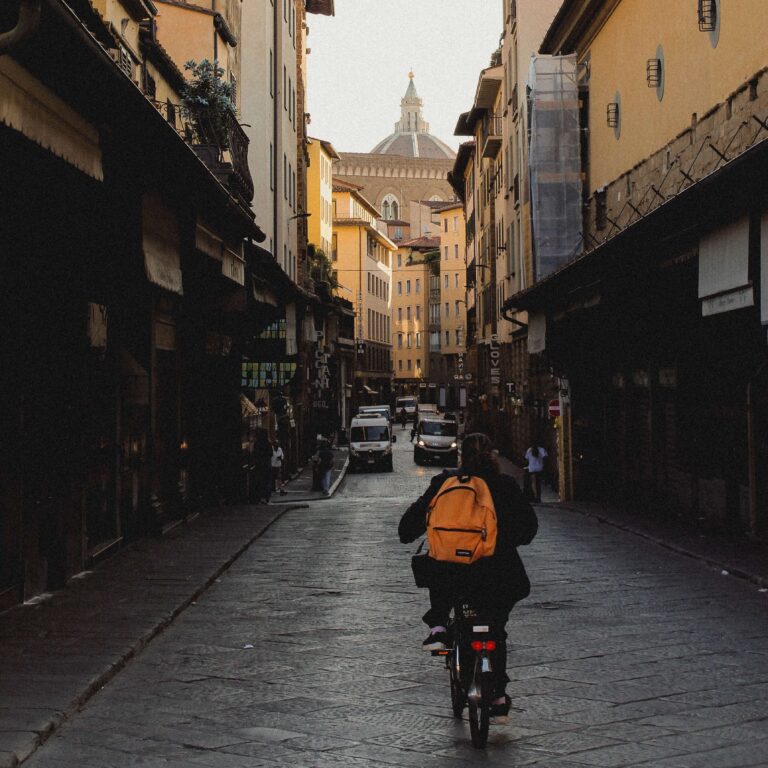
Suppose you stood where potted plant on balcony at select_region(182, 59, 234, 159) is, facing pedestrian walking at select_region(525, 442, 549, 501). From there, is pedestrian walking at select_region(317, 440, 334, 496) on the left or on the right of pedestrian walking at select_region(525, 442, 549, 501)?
left

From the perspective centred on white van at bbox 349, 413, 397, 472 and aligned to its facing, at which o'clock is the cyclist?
The cyclist is roughly at 12 o'clock from the white van.

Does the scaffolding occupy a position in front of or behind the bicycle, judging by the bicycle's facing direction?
in front

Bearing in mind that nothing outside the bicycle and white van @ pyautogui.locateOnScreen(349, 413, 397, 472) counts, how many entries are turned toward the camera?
1

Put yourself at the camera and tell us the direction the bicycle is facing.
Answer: facing away from the viewer

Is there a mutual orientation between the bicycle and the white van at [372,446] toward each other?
yes

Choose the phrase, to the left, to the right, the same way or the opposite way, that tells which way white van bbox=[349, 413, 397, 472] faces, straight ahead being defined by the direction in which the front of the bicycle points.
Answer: the opposite way

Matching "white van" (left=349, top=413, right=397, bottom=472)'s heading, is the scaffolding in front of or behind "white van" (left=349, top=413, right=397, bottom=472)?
in front

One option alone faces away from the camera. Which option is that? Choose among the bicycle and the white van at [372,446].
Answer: the bicycle

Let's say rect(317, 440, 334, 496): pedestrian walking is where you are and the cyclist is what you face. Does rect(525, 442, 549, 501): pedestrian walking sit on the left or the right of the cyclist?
left

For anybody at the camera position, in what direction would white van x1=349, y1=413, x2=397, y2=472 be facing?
facing the viewer

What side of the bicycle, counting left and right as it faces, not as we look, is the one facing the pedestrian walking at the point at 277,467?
front

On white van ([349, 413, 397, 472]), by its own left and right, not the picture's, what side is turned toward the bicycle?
front

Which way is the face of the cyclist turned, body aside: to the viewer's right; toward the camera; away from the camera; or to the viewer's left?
away from the camera
